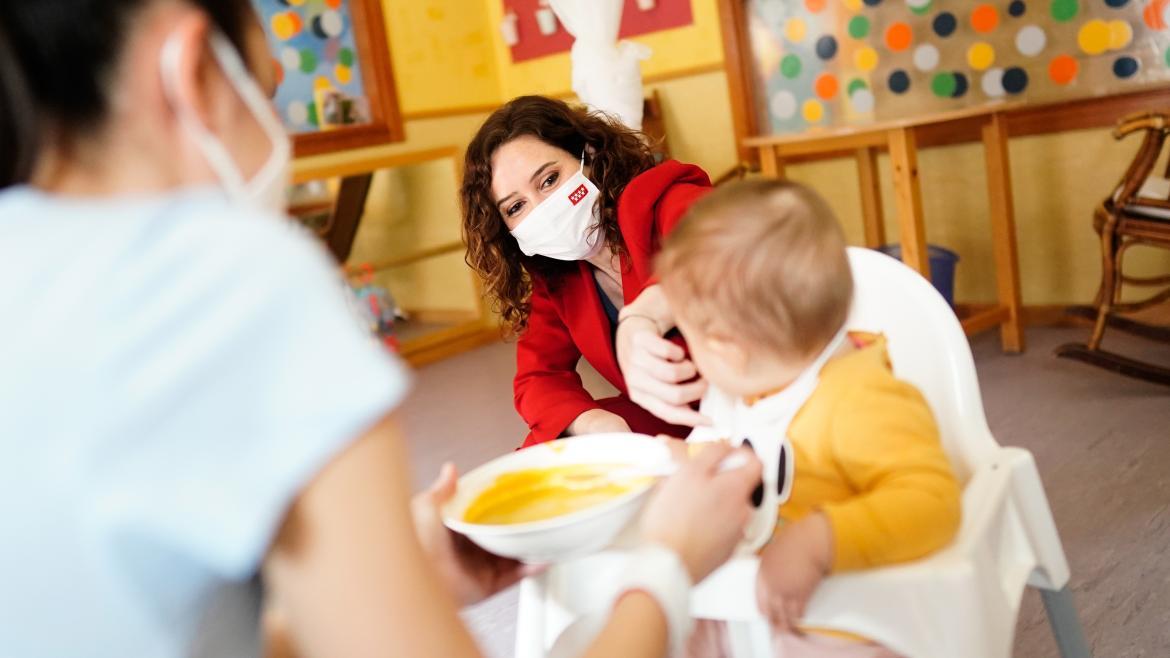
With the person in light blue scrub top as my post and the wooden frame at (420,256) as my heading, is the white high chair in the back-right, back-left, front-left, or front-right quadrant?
front-right

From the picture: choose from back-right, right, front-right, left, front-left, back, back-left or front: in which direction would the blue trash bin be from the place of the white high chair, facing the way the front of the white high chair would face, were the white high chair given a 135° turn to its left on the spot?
left

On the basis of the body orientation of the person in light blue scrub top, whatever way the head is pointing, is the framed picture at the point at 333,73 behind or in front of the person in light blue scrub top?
in front

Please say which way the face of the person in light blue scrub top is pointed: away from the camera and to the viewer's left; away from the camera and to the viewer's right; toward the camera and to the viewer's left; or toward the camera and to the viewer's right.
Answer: away from the camera and to the viewer's right

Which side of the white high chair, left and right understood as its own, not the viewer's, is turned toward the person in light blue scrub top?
front

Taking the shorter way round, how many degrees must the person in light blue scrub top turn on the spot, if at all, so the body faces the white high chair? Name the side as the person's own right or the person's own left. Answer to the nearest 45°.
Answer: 0° — they already face it

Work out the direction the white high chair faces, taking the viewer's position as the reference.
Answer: facing the viewer and to the left of the viewer

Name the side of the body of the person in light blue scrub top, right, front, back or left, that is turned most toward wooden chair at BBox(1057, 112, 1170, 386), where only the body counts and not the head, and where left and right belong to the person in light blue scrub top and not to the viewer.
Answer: front

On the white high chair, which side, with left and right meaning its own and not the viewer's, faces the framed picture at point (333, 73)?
right

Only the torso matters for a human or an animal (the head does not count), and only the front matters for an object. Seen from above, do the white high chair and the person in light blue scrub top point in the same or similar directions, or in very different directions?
very different directions

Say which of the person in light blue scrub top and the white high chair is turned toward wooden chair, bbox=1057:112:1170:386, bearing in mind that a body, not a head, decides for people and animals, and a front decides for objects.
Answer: the person in light blue scrub top

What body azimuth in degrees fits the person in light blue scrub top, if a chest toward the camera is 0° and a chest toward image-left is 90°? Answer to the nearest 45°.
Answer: approximately 225°

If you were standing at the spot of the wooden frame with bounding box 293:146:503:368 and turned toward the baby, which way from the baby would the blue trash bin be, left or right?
left

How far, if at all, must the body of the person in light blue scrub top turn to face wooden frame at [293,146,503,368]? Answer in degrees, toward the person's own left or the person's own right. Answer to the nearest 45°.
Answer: approximately 45° to the person's own left

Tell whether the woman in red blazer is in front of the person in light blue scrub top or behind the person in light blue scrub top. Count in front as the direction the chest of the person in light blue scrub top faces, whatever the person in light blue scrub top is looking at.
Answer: in front

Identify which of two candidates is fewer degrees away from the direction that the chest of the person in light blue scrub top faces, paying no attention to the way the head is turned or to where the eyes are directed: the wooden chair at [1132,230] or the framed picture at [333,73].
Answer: the wooden chair

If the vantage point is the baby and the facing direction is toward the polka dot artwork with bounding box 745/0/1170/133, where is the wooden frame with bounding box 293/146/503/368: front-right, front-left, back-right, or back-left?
front-left

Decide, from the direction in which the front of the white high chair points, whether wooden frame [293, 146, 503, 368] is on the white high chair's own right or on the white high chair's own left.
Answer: on the white high chair's own right
